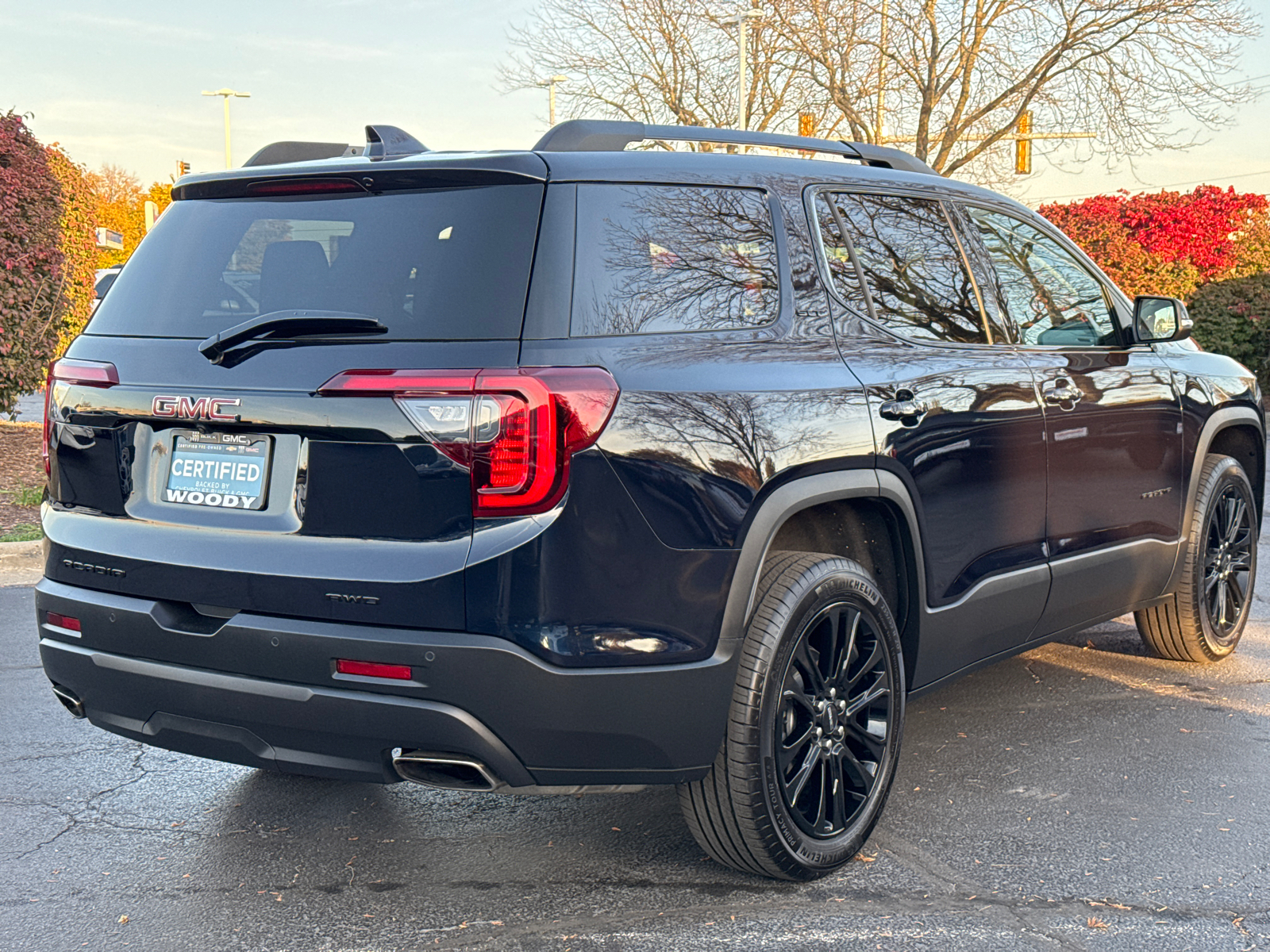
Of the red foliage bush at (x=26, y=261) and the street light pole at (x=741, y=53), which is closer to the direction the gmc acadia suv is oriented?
the street light pole

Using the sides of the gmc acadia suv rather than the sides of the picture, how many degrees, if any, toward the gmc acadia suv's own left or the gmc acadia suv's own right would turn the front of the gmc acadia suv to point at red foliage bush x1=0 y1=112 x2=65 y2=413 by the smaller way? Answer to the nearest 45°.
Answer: approximately 90° to the gmc acadia suv's own left

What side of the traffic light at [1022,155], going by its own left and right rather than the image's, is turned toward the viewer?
back

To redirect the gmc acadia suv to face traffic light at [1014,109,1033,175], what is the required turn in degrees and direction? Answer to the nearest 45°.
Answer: approximately 45° to its left

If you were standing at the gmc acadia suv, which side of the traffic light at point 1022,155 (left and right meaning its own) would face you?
back

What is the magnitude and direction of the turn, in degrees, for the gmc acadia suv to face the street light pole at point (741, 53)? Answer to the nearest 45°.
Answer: approximately 45° to its left

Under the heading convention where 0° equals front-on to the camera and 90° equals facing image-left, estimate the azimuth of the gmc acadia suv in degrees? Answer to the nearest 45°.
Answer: approximately 225°

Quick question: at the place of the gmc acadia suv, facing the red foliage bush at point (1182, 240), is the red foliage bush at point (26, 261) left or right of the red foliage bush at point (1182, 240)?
left
